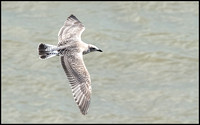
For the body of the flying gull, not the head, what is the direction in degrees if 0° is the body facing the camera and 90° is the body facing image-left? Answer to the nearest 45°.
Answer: approximately 270°
